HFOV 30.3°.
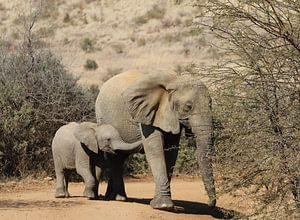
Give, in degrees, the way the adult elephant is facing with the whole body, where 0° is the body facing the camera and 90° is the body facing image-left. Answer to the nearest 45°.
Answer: approximately 315°

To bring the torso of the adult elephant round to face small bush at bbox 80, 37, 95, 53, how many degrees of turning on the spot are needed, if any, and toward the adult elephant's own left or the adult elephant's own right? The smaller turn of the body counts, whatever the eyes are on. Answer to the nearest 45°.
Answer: approximately 135° to the adult elephant's own left

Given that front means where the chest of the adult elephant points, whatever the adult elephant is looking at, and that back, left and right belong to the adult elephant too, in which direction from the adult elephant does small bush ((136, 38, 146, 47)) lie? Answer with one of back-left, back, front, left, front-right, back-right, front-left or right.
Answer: back-left

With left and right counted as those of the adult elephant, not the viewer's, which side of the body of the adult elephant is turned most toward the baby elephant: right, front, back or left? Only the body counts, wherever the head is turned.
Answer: back

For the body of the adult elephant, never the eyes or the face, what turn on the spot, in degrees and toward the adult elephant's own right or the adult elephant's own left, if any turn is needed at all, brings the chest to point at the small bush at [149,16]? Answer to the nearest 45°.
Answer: approximately 135° to the adult elephant's own left

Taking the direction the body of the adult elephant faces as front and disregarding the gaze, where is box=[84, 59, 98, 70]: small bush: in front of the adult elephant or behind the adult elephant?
behind

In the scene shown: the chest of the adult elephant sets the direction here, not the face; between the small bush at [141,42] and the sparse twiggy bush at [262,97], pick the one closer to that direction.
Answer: the sparse twiggy bush

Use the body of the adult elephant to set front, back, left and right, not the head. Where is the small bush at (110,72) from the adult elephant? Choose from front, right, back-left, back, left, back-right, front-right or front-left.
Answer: back-left

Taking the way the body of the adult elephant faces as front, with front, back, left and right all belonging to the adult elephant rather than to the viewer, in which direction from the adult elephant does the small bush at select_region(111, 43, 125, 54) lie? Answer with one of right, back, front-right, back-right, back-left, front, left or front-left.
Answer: back-left
